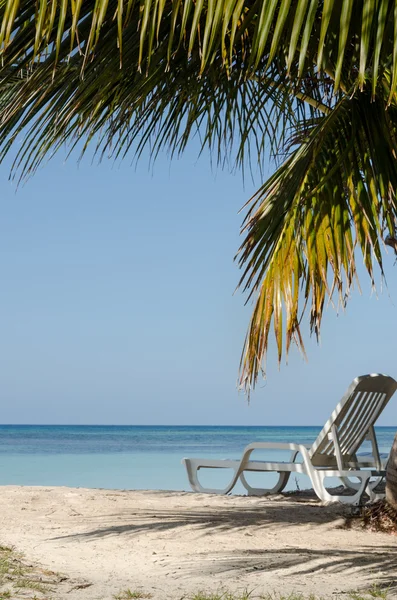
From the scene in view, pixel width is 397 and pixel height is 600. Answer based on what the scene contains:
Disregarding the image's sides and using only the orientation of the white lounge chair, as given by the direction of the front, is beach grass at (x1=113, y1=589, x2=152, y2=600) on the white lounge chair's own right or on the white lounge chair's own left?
on the white lounge chair's own left

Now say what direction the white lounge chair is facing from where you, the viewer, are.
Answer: facing away from the viewer and to the left of the viewer
